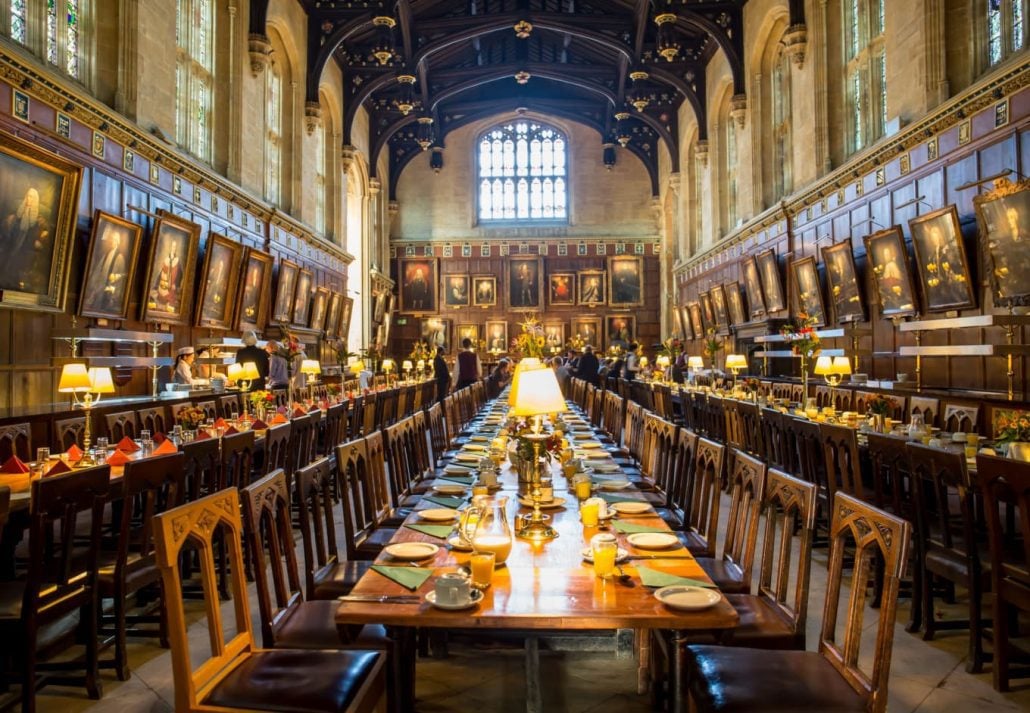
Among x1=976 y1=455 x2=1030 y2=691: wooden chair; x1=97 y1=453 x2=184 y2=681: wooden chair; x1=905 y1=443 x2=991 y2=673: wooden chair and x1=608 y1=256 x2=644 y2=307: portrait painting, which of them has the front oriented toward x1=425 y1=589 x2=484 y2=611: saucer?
the portrait painting

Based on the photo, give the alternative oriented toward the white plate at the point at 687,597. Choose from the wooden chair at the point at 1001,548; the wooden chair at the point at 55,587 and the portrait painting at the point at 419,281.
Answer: the portrait painting

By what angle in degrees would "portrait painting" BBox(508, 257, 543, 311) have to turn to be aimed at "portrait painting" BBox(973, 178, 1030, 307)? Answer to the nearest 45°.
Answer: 0° — it already faces it

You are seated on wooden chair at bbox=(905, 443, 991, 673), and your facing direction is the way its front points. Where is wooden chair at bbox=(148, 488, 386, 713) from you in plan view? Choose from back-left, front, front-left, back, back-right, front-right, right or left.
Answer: back

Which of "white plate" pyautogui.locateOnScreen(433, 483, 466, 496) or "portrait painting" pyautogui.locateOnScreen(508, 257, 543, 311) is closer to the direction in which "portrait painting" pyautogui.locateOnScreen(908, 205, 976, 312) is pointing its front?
the white plate

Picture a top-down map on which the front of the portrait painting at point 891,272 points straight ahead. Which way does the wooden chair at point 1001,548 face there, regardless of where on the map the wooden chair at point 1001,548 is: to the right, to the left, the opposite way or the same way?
the opposite way

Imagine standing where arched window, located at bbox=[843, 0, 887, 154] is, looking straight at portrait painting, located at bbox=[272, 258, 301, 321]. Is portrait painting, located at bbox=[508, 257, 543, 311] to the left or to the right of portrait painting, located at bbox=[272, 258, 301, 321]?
right

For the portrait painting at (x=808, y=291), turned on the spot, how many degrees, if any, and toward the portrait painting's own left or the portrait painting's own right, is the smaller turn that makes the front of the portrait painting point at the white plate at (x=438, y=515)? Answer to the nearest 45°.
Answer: approximately 45° to the portrait painting's own left

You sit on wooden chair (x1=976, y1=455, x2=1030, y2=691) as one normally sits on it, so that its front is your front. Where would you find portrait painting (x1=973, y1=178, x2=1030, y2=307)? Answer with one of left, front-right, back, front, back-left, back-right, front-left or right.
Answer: front-left

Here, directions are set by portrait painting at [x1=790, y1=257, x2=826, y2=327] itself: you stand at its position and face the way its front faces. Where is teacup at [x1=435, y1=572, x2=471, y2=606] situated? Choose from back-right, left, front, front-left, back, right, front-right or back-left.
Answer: front-left

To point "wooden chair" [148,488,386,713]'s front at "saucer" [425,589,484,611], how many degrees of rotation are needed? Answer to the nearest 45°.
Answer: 0° — it already faces it

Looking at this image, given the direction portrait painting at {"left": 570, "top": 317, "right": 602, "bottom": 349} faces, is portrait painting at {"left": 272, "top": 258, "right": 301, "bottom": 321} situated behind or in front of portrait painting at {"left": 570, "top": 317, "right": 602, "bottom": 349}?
in front

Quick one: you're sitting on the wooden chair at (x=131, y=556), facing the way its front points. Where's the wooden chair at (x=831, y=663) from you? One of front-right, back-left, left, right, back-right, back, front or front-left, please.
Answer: back

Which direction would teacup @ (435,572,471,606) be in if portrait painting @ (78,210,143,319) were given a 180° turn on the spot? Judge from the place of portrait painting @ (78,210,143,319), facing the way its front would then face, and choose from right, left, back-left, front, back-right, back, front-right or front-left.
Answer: back-left

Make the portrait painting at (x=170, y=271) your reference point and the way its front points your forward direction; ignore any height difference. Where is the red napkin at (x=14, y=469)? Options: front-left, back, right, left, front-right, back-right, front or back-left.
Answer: front-right

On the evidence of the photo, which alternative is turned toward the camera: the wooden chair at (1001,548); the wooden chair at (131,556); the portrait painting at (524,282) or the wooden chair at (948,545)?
the portrait painting

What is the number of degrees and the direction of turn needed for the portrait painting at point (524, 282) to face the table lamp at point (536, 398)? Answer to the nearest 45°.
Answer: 0° — it already faces it

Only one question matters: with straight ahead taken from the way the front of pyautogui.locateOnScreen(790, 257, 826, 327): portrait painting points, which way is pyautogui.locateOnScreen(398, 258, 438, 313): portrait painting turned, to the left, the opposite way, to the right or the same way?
to the left
